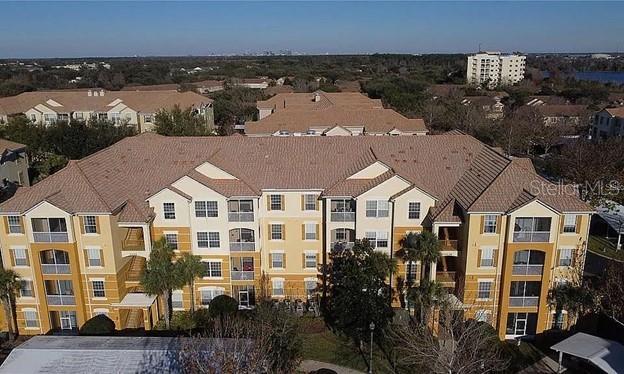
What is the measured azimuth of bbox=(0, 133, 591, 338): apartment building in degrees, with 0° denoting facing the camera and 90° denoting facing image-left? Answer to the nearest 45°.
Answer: approximately 0°

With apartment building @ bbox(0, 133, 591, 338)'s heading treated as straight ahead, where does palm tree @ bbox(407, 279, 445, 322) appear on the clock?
The palm tree is roughly at 10 o'clock from the apartment building.

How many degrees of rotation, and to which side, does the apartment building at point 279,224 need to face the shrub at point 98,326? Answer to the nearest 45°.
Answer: approximately 90° to its right

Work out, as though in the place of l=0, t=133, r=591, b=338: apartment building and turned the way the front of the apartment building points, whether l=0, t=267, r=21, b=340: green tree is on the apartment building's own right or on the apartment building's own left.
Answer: on the apartment building's own right
